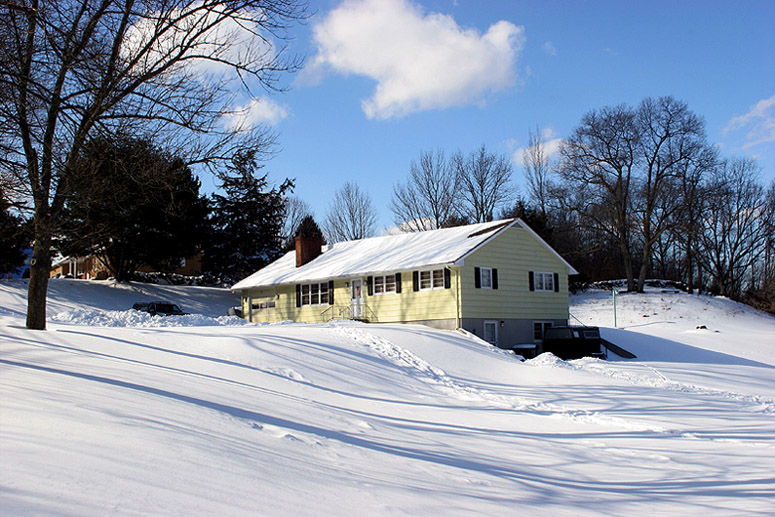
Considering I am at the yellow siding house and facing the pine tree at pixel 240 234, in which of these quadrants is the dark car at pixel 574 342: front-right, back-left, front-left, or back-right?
back-right

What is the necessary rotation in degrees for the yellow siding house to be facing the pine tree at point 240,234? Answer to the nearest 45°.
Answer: approximately 90° to its right

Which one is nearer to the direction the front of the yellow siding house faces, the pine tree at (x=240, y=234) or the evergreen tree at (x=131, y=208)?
the evergreen tree

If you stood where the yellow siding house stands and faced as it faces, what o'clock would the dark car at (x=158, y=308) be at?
The dark car is roughly at 2 o'clock from the yellow siding house.

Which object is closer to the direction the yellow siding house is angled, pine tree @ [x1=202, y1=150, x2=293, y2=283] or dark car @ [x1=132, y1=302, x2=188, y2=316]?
the dark car

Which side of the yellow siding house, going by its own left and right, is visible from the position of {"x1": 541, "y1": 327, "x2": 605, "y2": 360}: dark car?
left

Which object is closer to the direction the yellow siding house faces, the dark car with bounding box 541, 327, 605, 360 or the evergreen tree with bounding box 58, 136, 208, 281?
the evergreen tree

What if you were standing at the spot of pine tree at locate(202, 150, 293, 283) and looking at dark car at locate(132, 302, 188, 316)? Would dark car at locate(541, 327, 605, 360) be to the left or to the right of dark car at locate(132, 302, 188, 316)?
left

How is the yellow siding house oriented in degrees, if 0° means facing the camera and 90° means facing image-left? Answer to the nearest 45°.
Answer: approximately 45°
